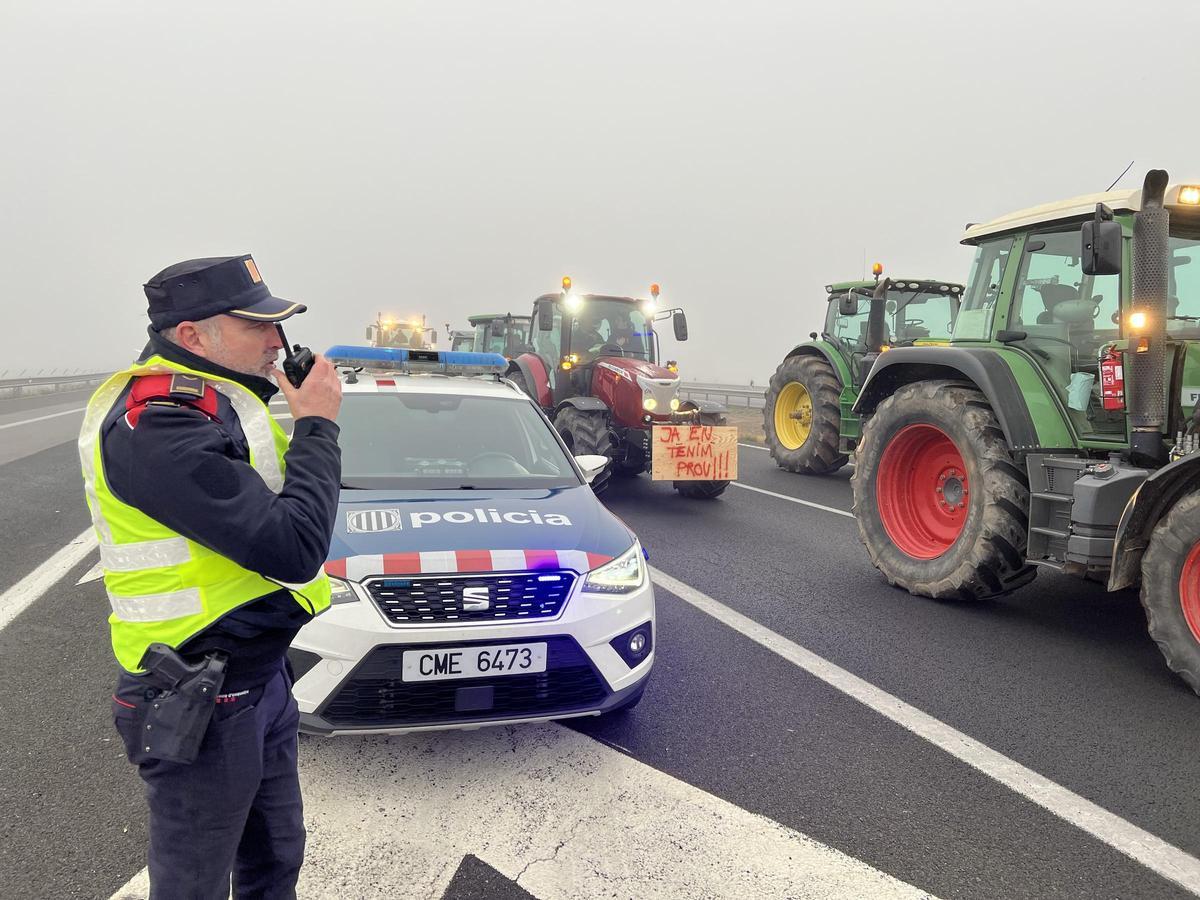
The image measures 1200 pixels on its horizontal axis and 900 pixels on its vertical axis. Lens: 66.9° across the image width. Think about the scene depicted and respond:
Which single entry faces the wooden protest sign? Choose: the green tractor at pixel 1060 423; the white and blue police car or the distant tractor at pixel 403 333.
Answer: the distant tractor

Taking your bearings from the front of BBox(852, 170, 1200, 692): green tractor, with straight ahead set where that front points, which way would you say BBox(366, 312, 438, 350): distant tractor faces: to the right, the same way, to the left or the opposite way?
the same way

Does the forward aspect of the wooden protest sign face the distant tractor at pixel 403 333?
no

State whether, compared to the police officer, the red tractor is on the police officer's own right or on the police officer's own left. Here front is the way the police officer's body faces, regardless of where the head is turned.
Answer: on the police officer's own left

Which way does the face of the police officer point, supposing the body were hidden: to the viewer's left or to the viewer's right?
to the viewer's right

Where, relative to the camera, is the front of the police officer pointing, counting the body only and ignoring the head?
to the viewer's right

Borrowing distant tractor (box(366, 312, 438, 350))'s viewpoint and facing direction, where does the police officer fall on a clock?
The police officer is roughly at 12 o'clock from the distant tractor.

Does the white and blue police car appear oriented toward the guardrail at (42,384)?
no

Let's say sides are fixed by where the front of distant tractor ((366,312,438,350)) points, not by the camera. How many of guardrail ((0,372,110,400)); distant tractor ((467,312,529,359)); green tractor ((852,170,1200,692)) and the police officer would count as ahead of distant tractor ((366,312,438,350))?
3

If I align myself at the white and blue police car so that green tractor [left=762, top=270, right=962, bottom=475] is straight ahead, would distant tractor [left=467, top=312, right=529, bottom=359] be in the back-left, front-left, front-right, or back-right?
front-left

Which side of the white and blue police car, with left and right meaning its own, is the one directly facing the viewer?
front

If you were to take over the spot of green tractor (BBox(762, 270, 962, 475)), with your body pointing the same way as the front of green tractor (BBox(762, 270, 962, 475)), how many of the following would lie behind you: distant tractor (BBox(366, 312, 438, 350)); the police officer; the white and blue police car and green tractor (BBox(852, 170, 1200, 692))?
1

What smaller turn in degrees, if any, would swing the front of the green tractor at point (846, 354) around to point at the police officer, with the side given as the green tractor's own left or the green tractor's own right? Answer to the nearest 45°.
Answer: approximately 45° to the green tractor's own right

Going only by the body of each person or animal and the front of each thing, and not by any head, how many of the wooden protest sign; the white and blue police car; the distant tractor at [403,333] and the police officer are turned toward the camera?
3

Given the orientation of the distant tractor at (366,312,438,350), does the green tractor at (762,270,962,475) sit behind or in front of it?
in front

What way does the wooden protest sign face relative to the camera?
toward the camera

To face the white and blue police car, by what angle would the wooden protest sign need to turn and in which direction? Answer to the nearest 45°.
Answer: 0° — it already faces it

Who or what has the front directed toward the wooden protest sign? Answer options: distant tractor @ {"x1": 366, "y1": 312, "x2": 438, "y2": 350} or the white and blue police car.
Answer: the distant tractor
